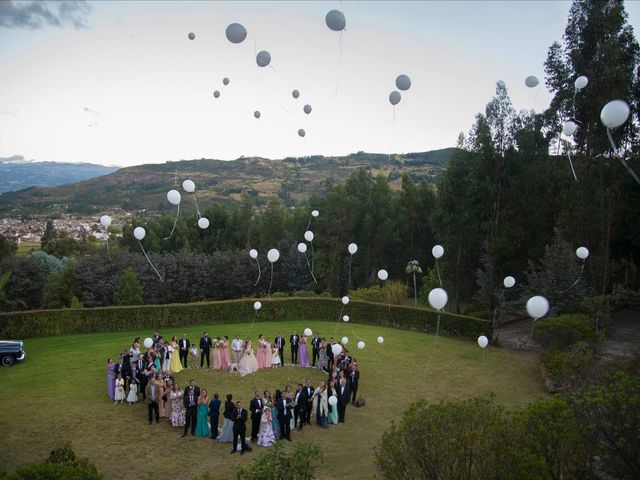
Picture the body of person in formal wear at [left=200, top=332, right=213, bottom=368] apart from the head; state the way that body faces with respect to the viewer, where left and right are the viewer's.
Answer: facing the viewer

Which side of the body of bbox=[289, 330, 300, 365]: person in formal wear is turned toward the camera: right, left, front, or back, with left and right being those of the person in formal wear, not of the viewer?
front

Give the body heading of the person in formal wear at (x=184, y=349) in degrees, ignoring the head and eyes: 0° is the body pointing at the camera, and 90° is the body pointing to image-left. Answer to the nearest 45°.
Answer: approximately 0°

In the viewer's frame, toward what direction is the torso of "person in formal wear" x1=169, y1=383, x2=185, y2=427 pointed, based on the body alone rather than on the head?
toward the camera

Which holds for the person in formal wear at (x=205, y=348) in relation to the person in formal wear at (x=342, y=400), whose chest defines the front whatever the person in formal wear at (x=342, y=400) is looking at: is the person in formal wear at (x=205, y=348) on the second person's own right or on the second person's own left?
on the second person's own right

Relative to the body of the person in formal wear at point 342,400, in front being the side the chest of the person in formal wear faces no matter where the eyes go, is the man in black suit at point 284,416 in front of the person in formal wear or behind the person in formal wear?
in front

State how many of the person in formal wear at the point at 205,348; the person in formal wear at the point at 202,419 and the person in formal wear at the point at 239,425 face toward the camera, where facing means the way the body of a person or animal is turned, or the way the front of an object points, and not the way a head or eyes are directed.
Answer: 3

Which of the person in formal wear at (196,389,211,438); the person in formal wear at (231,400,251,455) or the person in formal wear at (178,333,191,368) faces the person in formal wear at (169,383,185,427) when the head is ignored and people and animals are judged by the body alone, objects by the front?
the person in formal wear at (178,333,191,368)

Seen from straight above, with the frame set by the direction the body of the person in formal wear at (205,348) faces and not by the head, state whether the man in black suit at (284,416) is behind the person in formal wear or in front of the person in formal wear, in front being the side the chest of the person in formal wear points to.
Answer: in front

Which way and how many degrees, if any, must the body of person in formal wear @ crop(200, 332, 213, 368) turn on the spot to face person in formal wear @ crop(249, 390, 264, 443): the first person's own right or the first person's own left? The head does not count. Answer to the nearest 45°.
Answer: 0° — they already face them
